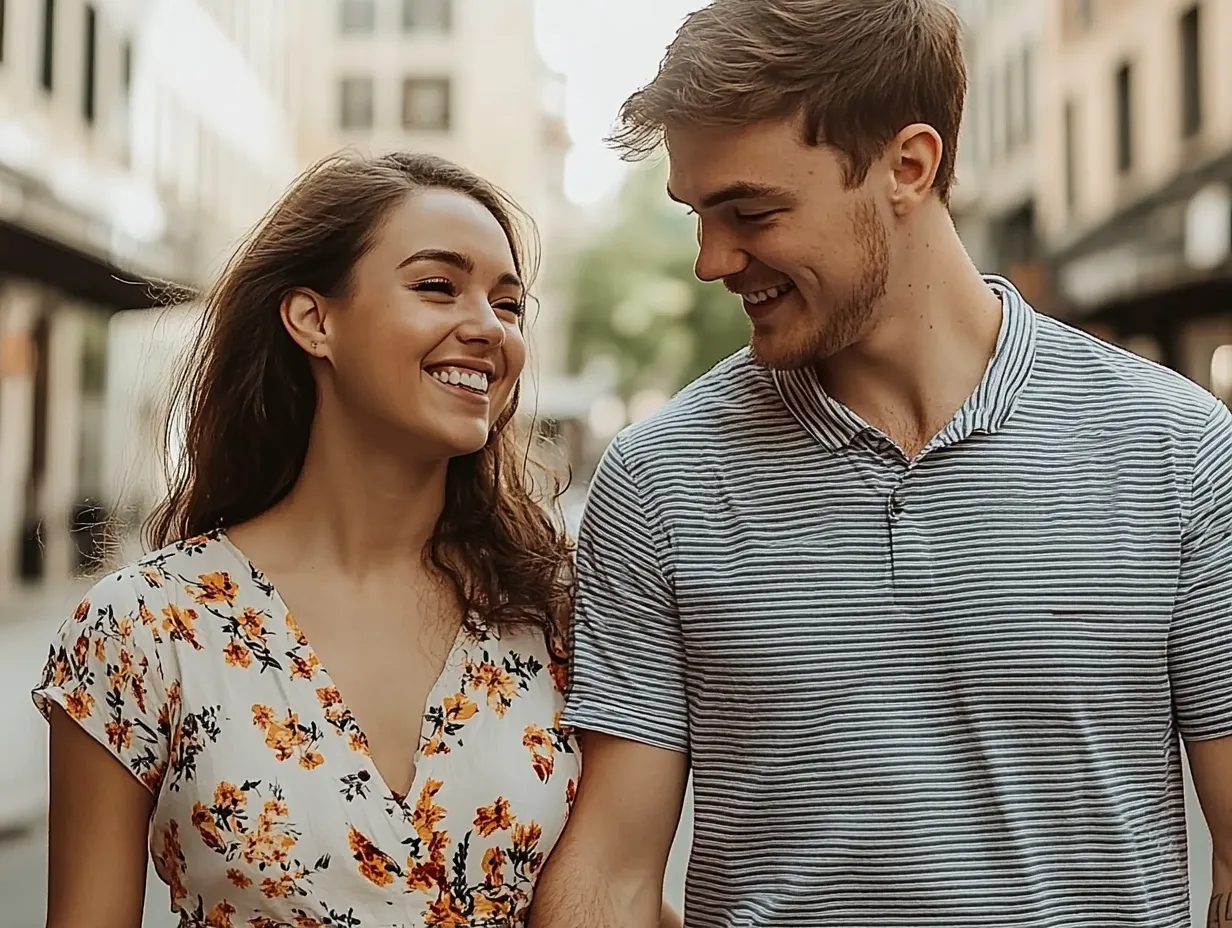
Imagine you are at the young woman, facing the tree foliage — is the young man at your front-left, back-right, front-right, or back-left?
back-right

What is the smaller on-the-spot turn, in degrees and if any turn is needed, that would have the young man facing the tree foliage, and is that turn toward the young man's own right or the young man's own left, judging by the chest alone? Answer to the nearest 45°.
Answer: approximately 180°

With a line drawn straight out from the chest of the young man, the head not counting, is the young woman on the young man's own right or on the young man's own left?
on the young man's own right

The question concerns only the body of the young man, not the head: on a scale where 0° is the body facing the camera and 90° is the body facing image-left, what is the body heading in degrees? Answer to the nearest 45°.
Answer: approximately 0°

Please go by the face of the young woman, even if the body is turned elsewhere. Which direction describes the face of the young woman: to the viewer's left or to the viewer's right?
to the viewer's right
